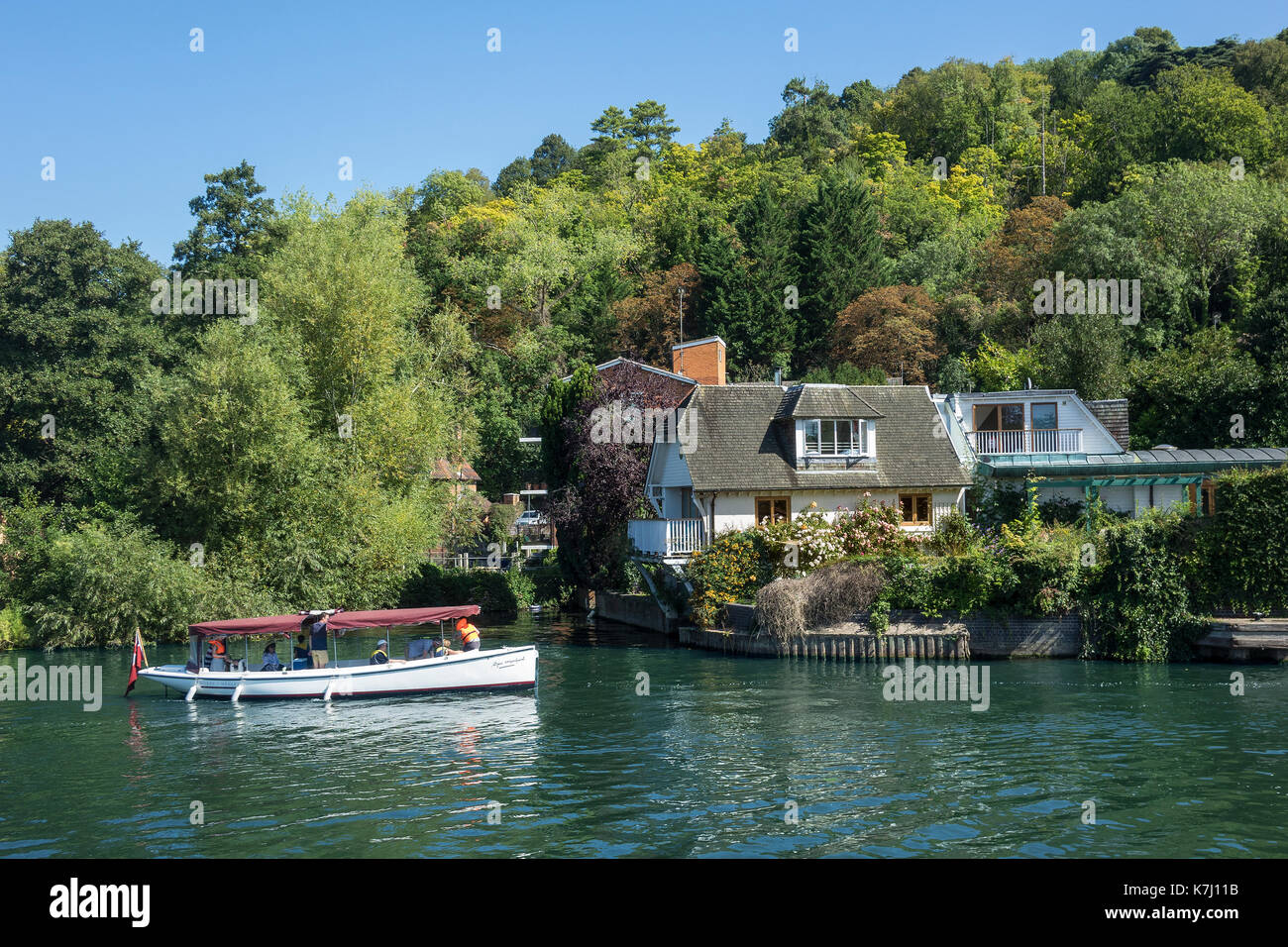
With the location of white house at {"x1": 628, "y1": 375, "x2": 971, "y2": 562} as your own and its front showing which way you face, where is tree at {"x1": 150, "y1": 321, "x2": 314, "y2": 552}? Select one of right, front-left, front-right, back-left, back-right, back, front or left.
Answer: right

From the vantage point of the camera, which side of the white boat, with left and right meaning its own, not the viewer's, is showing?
right

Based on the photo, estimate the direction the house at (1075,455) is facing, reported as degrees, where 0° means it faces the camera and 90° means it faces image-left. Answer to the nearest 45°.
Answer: approximately 0°

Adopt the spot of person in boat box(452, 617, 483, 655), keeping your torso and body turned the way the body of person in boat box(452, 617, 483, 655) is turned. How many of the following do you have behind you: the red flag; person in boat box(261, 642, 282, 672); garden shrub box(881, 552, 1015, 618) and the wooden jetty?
2

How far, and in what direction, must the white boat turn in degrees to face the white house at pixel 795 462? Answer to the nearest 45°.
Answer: approximately 45° to its left

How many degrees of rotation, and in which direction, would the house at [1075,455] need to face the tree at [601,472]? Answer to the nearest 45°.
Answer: approximately 90° to its right

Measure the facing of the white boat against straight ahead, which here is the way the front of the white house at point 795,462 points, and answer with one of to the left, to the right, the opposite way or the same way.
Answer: to the left

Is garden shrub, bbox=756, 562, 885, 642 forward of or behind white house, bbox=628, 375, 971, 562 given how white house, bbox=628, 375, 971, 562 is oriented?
forward

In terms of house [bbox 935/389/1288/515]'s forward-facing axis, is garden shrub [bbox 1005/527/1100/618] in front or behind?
in front

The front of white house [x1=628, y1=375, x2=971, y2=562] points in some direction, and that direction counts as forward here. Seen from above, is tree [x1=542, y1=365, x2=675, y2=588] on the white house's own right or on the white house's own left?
on the white house's own right
